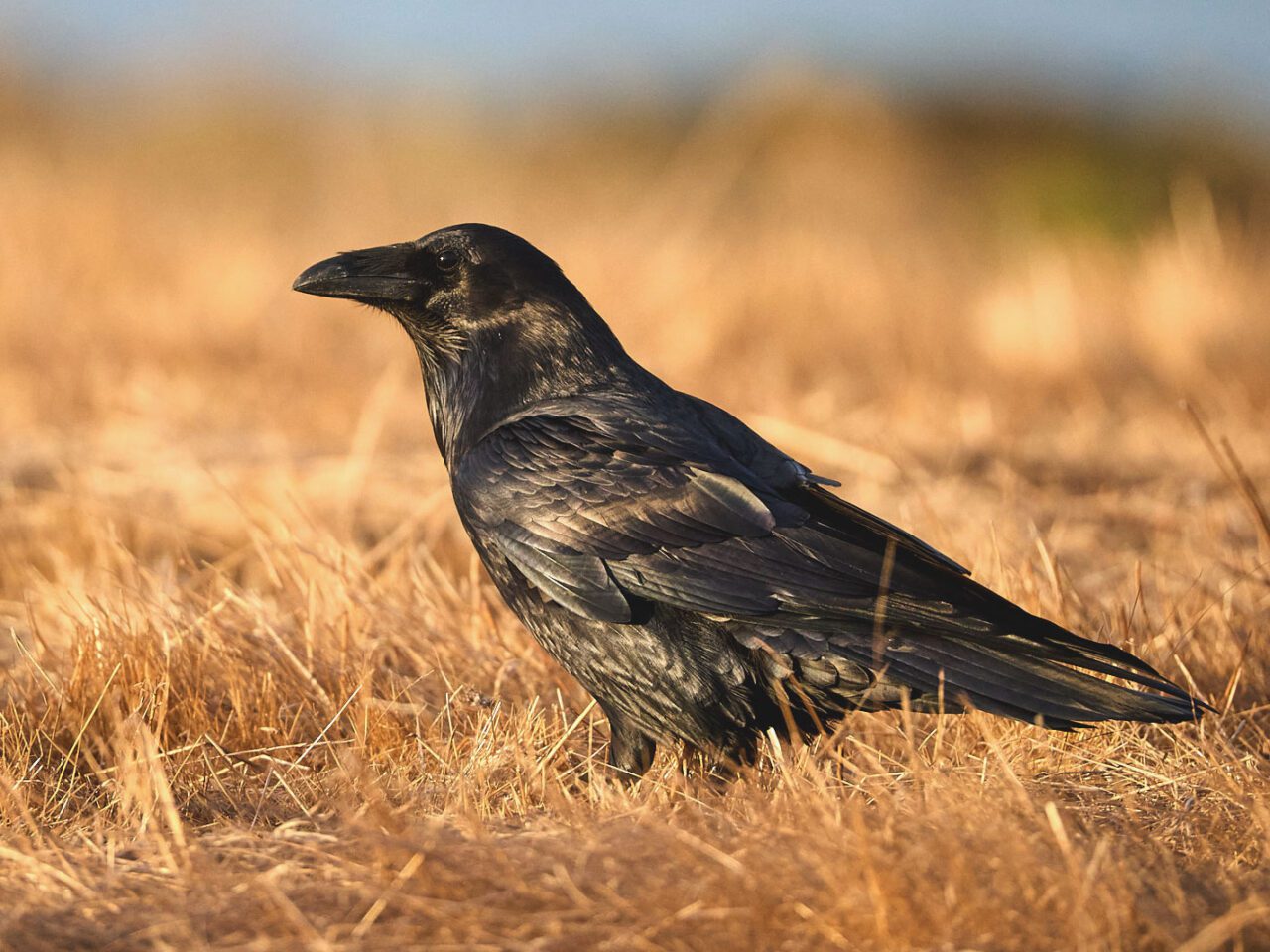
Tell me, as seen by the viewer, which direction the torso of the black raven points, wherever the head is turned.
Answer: to the viewer's left
